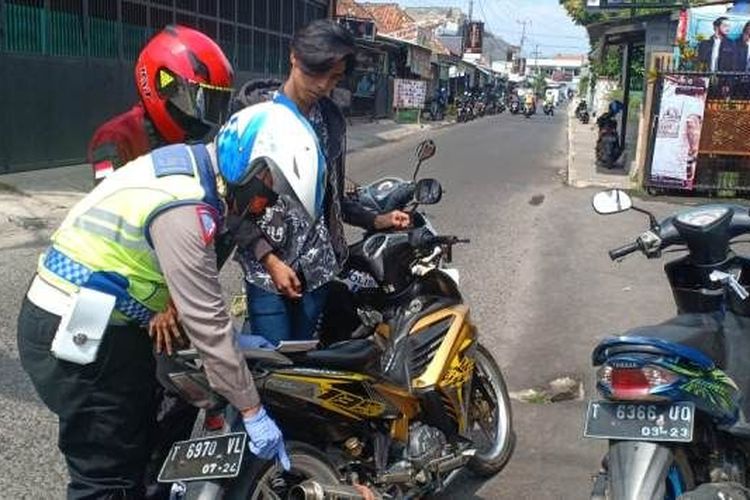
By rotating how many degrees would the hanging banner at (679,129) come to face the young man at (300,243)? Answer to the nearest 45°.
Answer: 0° — it already faces them

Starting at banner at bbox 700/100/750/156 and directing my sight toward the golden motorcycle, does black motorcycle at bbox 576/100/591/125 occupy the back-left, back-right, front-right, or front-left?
back-right

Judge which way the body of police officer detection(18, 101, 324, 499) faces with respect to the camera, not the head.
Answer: to the viewer's right

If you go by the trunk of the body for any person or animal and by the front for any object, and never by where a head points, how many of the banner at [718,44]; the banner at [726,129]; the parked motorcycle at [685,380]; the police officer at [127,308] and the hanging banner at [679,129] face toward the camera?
3

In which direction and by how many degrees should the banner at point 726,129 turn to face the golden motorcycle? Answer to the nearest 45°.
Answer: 0° — it already faces it

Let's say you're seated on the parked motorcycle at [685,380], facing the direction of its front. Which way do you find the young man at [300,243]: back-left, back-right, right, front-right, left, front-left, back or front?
back-left

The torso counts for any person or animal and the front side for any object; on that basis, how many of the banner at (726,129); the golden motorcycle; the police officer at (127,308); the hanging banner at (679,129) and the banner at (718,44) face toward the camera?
3
